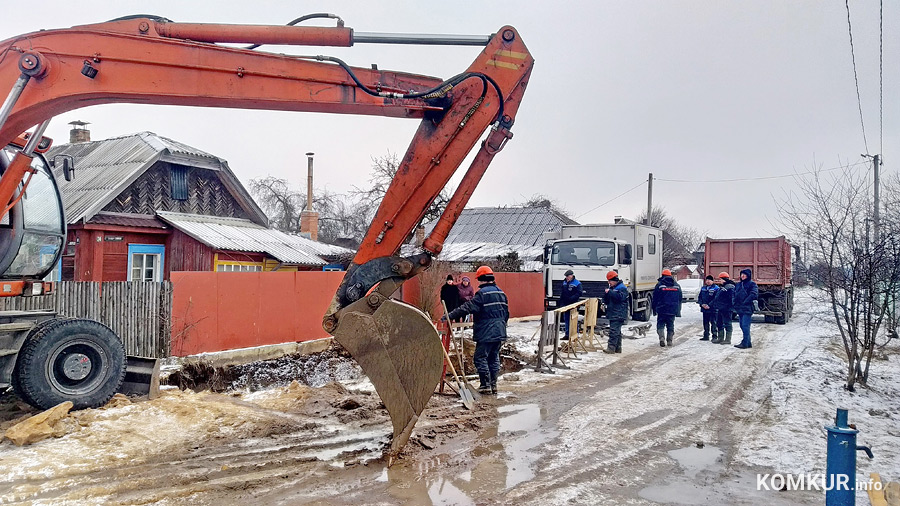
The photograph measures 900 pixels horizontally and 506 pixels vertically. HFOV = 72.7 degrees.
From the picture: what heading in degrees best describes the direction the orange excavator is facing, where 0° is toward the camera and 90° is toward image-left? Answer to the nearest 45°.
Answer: approximately 270°

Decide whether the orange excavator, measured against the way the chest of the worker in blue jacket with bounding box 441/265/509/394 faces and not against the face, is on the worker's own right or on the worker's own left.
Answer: on the worker's own left

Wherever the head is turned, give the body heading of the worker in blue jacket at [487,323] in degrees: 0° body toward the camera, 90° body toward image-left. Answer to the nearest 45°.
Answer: approximately 135°

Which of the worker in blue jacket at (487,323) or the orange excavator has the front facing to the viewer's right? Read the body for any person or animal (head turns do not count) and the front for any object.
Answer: the orange excavator

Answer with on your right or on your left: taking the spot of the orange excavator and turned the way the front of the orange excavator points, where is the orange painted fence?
on your left

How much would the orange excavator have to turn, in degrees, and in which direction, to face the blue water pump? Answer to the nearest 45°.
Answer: approximately 45° to its right

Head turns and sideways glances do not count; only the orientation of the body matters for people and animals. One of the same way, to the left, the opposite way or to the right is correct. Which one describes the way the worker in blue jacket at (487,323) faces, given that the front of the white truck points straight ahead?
to the right

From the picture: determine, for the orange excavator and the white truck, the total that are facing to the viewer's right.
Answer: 1

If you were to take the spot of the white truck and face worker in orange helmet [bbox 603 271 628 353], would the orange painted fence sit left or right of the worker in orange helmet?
right
